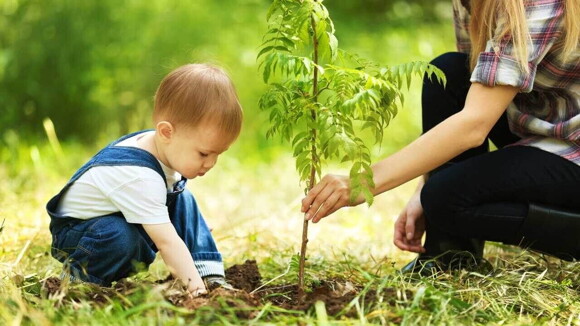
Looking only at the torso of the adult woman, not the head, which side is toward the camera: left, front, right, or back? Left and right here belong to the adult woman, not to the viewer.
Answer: left

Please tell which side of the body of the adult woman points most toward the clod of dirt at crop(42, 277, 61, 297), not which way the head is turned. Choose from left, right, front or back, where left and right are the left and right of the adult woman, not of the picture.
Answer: front

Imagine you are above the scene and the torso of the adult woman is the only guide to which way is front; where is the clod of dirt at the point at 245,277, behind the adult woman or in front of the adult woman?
in front
